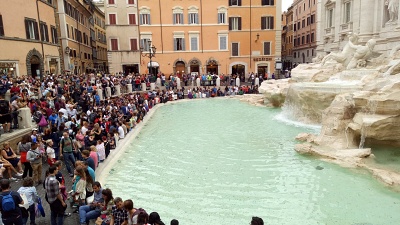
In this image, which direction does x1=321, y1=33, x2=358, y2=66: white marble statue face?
to the viewer's left

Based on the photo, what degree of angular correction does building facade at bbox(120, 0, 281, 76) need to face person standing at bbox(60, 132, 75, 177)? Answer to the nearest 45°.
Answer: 0° — it already faces them

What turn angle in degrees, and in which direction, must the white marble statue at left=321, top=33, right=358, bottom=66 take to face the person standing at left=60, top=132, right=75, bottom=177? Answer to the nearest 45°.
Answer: approximately 45° to its left

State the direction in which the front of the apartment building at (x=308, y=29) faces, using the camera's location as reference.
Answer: facing the viewer and to the left of the viewer

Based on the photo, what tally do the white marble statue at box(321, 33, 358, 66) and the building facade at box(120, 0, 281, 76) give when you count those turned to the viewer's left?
1

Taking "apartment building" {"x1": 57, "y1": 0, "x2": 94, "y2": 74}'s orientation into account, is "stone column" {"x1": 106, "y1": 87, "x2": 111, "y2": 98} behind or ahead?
ahead

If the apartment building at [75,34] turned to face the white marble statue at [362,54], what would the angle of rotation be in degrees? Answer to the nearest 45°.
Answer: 0° — it already faces it

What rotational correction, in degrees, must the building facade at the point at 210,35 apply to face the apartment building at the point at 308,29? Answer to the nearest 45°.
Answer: approximately 135° to its left

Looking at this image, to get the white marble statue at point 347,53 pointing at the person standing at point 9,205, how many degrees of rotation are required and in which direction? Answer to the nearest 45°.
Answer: approximately 90° to its left

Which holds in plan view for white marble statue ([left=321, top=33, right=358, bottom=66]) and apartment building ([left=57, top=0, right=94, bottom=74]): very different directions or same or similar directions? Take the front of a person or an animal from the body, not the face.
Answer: very different directions

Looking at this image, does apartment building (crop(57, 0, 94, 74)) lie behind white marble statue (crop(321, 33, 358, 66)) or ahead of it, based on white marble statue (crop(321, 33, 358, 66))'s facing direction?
ahead

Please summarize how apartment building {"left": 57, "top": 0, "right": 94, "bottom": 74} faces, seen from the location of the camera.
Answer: facing the viewer and to the right of the viewer

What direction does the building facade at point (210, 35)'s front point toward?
toward the camera

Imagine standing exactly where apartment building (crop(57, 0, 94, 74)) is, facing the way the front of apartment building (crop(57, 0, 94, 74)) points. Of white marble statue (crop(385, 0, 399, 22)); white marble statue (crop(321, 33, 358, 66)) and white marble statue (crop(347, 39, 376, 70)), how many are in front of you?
3

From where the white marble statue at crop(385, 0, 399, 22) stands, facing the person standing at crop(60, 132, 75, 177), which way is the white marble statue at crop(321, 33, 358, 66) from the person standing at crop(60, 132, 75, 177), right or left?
right

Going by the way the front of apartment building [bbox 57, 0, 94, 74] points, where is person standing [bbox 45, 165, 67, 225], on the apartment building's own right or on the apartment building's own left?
on the apartment building's own right

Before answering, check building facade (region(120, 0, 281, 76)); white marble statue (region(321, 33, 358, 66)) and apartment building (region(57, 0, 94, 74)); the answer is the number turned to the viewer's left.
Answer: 1
